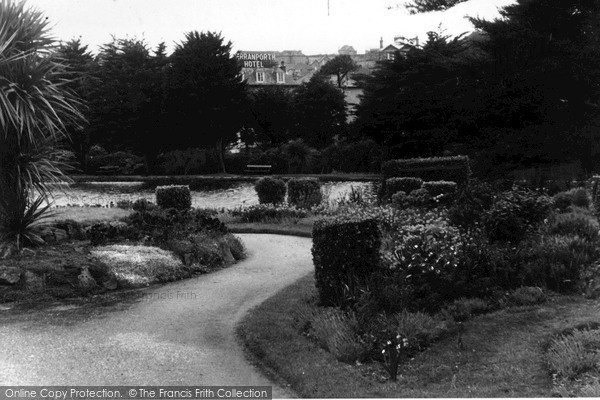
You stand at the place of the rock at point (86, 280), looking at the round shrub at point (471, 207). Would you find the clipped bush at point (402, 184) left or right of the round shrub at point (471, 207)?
left

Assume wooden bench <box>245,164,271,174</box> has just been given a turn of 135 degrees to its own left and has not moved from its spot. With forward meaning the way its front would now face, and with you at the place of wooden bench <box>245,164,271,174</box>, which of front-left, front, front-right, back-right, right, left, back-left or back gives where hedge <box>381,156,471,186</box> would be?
front-right

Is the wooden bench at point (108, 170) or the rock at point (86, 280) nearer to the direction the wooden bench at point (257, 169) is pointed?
the rock

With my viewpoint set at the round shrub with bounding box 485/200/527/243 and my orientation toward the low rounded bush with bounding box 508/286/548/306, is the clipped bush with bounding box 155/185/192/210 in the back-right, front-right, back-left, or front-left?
back-right

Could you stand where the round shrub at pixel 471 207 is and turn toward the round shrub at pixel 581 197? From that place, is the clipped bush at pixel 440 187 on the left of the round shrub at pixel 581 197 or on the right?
left

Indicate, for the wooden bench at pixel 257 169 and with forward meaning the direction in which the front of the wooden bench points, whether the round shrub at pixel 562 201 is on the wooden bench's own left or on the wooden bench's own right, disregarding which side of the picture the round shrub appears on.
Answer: on the wooden bench's own left

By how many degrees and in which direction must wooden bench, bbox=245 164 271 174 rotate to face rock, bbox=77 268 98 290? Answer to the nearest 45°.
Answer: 0° — it already faces it

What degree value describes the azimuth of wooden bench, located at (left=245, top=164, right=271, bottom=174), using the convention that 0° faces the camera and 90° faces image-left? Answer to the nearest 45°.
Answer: approximately 0°

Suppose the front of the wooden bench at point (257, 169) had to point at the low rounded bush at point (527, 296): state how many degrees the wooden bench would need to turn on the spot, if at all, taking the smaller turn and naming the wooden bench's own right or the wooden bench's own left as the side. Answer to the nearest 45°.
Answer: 0° — it already faces it

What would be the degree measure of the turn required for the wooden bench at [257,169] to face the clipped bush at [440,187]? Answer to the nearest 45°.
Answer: approximately 90° to its left
